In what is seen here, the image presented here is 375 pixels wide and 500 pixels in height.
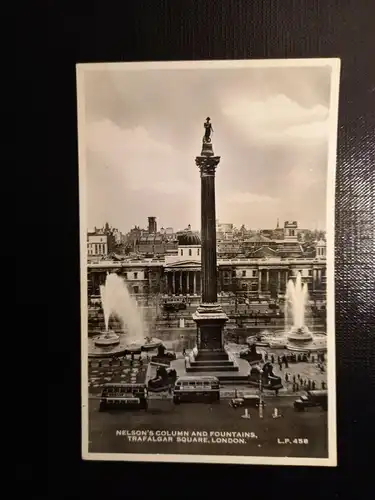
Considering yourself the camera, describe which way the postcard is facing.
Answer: facing the viewer
